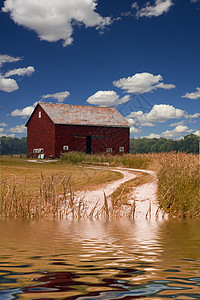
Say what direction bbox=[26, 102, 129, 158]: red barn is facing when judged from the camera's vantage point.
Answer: facing the viewer and to the right of the viewer
